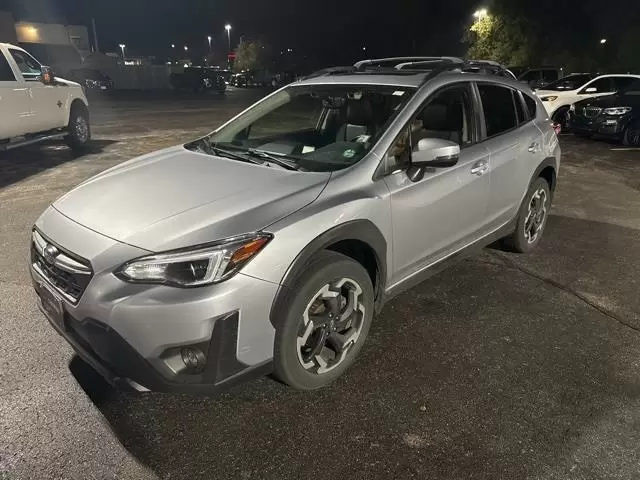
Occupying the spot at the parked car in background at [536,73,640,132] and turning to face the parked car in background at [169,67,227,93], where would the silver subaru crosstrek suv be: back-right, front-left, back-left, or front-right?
back-left

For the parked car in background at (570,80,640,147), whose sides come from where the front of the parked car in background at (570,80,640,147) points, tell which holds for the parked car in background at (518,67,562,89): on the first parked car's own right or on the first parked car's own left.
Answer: on the first parked car's own right

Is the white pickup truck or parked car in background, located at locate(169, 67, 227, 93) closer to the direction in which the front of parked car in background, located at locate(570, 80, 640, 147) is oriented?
the white pickup truck

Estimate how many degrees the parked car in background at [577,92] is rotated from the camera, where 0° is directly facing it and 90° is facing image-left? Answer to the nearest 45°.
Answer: approximately 45°

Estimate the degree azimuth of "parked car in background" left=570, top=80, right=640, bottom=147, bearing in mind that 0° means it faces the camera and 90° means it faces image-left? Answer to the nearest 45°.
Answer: approximately 45°

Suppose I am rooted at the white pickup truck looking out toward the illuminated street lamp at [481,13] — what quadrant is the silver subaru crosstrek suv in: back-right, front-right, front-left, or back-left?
back-right

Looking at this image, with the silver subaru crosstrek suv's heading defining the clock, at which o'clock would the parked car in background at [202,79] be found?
The parked car in background is roughly at 4 o'clock from the silver subaru crosstrek suv.

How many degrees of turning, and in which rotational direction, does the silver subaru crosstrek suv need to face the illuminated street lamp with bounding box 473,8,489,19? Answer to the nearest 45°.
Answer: approximately 135° to its right

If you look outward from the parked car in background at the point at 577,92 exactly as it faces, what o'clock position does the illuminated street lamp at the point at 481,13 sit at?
The illuminated street lamp is roughly at 4 o'clock from the parked car in background.

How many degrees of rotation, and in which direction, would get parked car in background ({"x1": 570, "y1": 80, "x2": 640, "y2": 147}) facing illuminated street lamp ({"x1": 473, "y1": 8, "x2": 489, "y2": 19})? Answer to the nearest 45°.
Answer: approximately 135° to its right
